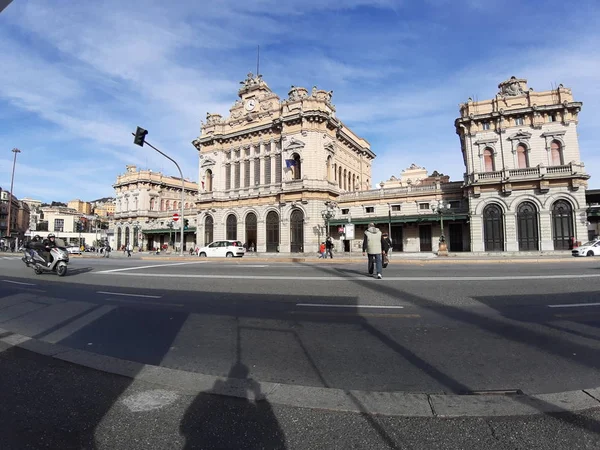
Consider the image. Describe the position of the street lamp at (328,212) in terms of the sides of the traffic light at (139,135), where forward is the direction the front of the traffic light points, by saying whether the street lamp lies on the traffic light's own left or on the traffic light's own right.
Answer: on the traffic light's own left

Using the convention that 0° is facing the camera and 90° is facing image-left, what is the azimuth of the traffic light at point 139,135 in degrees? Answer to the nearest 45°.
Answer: approximately 315°

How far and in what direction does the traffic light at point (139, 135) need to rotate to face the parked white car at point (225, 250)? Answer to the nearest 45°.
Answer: approximately 90° to its left

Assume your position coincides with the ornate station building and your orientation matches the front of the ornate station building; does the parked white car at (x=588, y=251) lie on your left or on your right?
on your left

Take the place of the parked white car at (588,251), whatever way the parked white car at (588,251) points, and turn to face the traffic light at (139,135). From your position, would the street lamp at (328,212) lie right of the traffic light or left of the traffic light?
right

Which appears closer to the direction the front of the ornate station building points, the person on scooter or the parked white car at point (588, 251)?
the person on scooter
